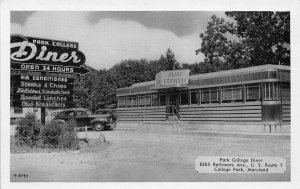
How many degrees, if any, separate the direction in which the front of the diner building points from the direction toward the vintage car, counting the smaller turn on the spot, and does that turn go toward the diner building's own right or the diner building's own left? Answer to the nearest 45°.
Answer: approximately 45° to the diner building's own right

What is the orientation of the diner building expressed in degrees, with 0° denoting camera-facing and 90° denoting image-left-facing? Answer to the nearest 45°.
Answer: approximately 45°

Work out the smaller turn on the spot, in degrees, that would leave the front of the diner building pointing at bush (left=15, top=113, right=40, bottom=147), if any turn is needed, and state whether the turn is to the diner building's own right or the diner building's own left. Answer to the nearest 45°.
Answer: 0° — it already faces it

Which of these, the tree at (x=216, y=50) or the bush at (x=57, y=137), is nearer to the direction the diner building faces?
the bush

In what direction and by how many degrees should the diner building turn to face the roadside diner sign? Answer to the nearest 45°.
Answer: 0° — it already faces it

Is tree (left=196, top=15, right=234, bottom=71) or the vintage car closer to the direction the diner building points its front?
the vintage car
